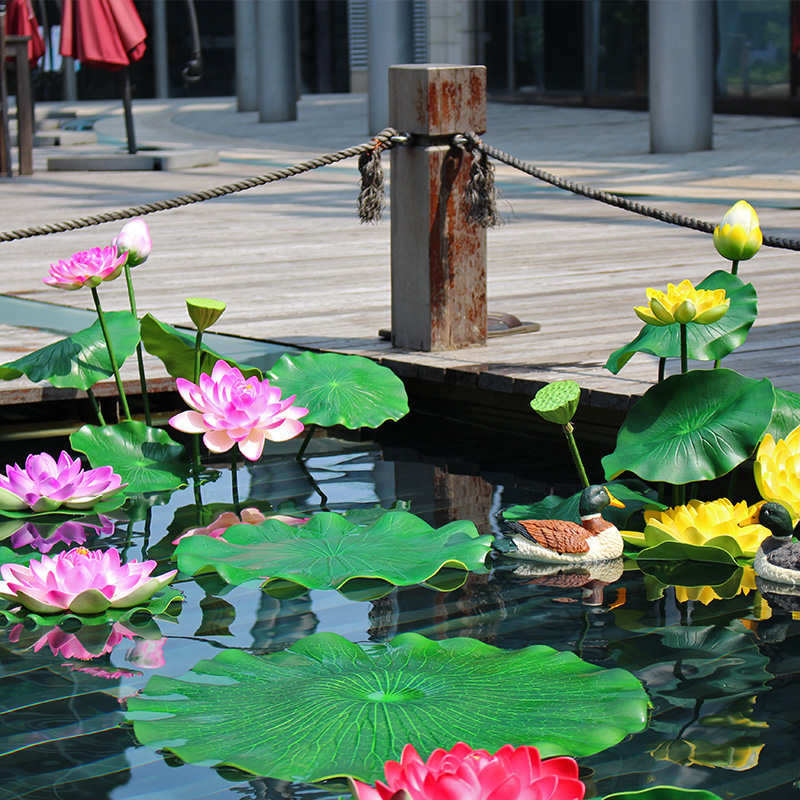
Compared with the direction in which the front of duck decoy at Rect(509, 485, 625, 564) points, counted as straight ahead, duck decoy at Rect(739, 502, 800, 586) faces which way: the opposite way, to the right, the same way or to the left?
the opposite way

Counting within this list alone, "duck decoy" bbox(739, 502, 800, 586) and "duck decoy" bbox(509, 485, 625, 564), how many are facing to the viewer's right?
1

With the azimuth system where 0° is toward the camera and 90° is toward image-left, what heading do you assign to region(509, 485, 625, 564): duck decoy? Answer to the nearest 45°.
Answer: approximately 270°

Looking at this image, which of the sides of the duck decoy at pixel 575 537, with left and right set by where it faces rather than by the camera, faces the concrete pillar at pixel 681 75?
left

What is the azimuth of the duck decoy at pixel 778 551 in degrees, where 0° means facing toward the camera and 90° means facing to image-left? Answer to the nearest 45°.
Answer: approximately 90°
